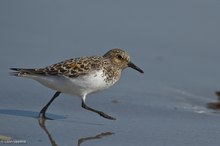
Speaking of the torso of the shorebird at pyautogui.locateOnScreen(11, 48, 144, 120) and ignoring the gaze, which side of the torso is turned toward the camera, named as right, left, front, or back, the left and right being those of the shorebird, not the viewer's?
right
